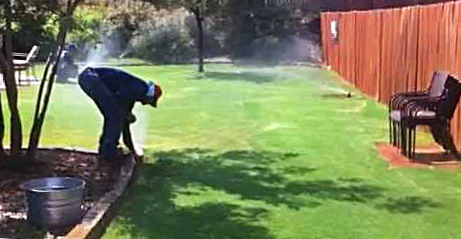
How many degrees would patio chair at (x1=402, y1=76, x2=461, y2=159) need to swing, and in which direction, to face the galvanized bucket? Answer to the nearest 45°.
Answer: approximately 45° to its left

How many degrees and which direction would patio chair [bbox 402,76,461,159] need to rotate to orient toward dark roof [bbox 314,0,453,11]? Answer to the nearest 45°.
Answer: approximately 90° to its right

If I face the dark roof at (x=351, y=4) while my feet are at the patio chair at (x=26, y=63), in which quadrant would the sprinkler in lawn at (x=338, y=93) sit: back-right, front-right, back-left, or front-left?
front-right

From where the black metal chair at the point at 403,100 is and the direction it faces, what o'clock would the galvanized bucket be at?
The galvanized bucket is roughly at 10 o'clock from the black metal chair.

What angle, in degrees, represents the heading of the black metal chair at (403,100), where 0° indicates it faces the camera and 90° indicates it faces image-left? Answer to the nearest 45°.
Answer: approximately 90°

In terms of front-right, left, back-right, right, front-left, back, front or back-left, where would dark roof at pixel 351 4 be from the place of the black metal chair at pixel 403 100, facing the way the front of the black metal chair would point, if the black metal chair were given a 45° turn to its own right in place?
front-right

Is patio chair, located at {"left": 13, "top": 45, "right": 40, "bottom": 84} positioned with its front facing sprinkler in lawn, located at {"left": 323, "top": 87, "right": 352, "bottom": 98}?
no

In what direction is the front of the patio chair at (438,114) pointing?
to the viewer's left

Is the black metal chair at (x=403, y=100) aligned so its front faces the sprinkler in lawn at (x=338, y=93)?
no

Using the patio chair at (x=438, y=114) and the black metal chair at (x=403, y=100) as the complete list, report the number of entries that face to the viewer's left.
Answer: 2

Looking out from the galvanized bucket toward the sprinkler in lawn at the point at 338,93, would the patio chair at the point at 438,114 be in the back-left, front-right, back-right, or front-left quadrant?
front-right
